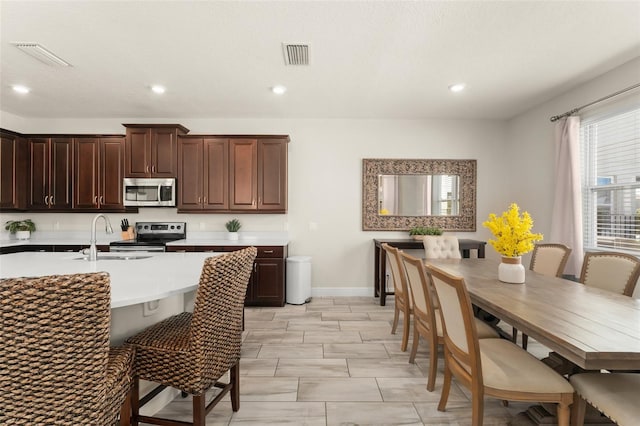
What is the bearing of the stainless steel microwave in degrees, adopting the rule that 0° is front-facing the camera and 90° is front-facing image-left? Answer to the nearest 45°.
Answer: approximately 0°

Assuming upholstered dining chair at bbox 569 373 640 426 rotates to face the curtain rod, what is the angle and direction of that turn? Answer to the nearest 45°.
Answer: approximately 45° to its right

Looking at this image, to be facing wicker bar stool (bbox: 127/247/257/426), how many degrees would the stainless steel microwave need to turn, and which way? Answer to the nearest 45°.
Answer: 0° — it already faces it

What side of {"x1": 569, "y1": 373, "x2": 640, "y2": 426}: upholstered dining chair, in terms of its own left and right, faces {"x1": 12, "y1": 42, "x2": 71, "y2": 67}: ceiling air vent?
left

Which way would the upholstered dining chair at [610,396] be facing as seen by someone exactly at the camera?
facing away from the viewer and to the left of the viewer

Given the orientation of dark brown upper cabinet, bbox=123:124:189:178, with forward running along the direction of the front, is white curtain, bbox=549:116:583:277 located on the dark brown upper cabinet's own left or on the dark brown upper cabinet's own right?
on the dark brown upper cabinet's own left

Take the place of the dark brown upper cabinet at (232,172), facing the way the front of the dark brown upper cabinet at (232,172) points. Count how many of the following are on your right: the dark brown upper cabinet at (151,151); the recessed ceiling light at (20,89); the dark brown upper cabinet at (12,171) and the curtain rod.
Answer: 3

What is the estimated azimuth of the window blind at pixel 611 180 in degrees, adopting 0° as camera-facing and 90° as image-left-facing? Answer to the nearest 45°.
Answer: approximately 45°

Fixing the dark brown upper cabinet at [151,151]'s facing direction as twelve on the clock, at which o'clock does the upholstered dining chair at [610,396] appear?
The upholstered dining chair is roughly at 11 o'clock from the dark brown upper cabinet.

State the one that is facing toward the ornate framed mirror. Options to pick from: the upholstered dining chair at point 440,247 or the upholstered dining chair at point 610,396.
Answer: the upholstered dining chair at point 610,396

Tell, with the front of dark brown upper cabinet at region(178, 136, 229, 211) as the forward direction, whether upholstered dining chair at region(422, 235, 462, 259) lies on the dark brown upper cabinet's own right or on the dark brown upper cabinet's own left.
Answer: on the dark brown upper cabinet's own left

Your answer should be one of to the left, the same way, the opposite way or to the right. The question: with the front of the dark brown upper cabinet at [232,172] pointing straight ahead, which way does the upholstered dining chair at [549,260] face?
to the right
